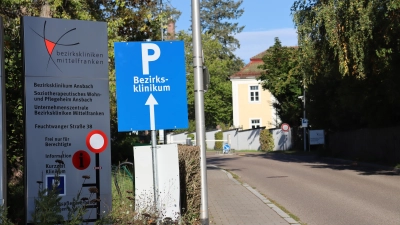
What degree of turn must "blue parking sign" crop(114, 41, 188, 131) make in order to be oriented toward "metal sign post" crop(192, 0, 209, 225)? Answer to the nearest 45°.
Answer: approximately 135° to its left

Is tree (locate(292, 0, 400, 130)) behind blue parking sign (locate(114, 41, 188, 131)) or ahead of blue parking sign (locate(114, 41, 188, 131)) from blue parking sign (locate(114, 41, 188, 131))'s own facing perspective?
behind

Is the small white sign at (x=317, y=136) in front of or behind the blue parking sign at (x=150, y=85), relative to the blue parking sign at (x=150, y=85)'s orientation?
behind

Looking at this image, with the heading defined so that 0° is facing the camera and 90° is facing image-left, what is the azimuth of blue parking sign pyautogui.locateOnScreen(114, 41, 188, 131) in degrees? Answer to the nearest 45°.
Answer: approximately 0°
